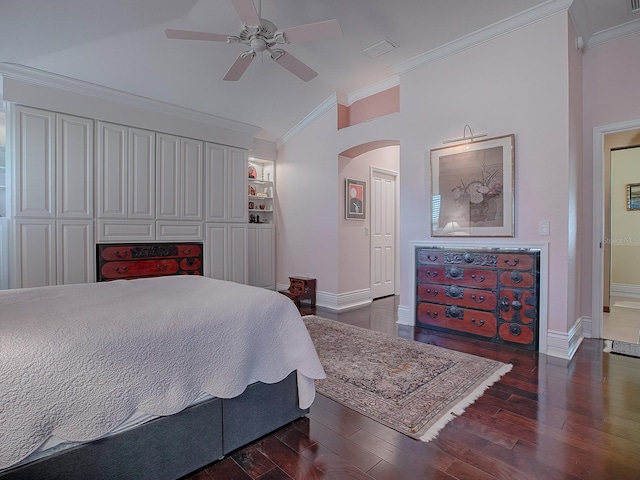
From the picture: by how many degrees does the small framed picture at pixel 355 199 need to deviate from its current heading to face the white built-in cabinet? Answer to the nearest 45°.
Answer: approximately 90° to its right

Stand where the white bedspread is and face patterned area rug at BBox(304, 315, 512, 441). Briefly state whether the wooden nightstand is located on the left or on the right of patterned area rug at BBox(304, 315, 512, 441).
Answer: left

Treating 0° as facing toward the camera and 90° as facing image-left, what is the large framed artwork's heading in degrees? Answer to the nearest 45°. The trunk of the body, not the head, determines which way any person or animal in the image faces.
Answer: approximately 45°

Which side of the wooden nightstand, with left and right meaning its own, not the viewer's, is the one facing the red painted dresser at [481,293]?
left

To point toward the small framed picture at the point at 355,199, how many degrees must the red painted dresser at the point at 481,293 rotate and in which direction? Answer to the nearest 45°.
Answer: approximately 90° to its right

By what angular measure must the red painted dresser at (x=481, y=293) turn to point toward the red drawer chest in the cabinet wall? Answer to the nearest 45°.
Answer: approximately 45° to its right

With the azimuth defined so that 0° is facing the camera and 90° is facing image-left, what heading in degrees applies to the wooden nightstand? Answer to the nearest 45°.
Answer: approximately 45°
